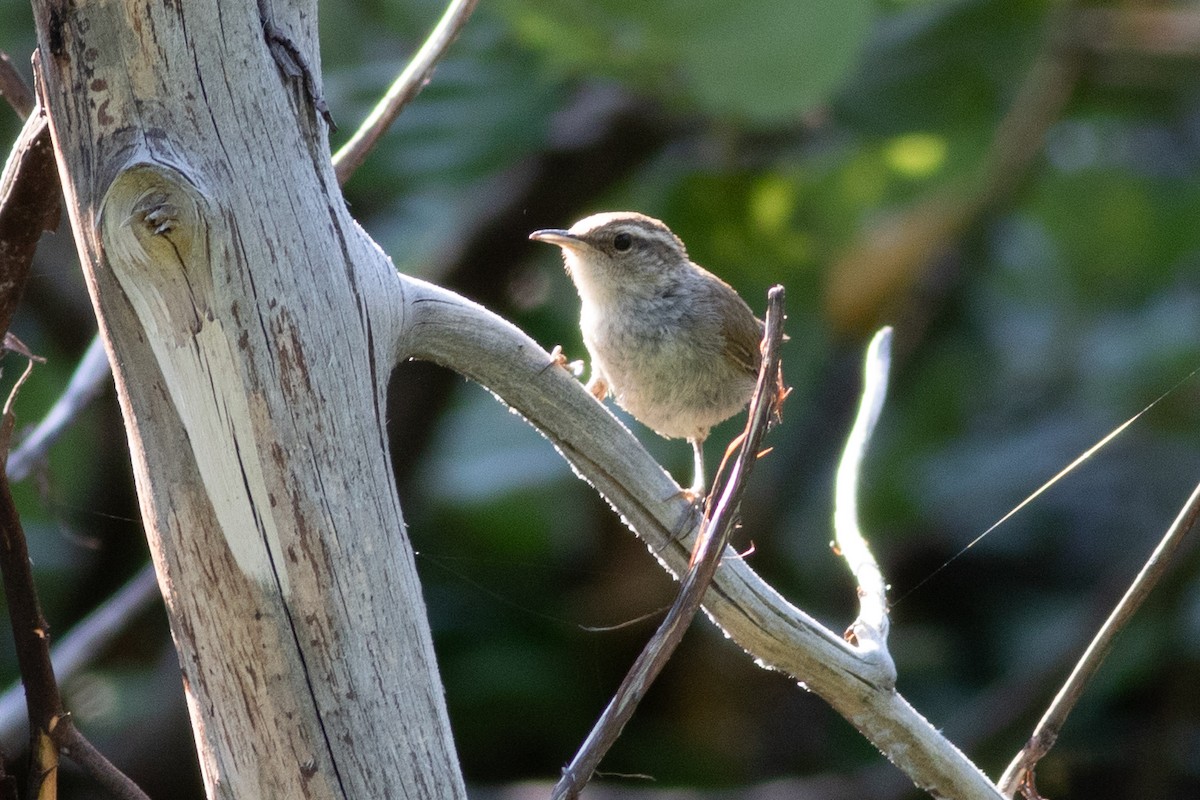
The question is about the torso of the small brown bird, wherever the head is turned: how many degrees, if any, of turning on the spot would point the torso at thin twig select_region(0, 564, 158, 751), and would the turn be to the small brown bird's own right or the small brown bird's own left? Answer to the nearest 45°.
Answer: approximately 45° to the small brown bird's own right

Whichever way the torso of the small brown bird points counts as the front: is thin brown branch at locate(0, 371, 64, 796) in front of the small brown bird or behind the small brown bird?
in front

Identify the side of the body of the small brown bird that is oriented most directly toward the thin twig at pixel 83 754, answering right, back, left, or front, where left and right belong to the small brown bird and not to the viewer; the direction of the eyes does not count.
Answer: front

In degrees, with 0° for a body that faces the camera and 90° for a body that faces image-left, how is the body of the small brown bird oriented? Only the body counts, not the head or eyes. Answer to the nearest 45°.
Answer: approximately 45°

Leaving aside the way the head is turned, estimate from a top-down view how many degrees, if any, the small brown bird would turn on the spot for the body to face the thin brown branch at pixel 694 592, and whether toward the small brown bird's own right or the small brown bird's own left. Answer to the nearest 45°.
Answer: approximately 45° to the small brown bird's own left

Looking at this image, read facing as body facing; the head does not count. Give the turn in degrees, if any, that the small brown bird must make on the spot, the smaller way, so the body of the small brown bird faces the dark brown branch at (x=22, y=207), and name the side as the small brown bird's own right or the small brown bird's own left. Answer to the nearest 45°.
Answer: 0° — it already faces it

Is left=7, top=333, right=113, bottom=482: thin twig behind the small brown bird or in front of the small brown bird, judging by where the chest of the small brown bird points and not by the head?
in front

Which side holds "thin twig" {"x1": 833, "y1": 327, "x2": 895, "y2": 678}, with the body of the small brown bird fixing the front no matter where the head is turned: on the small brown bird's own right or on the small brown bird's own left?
on the small brown bird's own left

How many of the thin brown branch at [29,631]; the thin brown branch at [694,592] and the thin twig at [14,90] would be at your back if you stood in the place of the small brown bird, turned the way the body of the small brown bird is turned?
0
